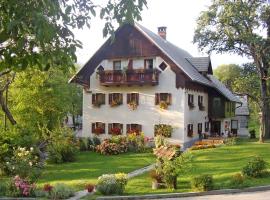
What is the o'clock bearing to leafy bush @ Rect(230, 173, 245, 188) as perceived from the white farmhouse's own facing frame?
The leafy bush is roughly at 10 o'clock from the white farmhouse.

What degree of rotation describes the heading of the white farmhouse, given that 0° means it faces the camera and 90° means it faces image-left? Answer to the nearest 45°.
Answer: approximately 45°

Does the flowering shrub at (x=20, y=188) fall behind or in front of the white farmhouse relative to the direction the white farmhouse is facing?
in front

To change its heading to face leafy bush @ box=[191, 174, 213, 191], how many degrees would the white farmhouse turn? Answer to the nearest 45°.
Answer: approximately 45° to its left

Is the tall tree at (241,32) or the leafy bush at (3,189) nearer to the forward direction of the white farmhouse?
the leafy bush

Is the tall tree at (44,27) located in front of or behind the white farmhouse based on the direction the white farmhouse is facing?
in front

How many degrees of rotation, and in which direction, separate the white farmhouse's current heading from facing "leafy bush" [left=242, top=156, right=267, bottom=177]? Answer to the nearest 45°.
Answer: approximately 45° to its left

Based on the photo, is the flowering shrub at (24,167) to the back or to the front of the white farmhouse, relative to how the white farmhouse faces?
to the front
